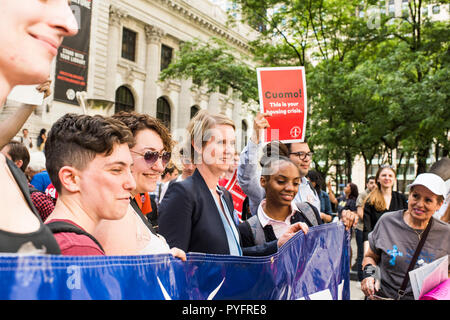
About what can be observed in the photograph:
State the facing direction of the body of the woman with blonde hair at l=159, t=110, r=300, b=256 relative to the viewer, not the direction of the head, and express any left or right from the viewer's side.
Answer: facing the viewer and to the right of the viewer

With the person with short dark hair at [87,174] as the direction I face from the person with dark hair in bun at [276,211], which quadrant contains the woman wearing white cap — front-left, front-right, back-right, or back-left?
back-left

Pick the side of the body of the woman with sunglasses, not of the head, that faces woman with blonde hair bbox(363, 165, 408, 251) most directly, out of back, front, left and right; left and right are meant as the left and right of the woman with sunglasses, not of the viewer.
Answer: left

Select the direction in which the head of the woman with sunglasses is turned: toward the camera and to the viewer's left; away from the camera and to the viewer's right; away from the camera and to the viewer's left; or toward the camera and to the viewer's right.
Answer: toward the camera and to the viewer's right

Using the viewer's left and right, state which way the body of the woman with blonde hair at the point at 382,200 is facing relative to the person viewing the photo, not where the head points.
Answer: facing the viewer

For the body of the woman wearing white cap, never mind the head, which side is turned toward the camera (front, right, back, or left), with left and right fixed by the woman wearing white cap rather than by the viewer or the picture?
front

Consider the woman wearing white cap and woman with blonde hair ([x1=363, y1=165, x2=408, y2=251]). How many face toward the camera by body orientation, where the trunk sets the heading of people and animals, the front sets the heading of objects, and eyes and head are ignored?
2

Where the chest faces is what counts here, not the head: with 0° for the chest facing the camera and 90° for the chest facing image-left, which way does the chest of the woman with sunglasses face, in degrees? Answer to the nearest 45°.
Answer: approximately 315°

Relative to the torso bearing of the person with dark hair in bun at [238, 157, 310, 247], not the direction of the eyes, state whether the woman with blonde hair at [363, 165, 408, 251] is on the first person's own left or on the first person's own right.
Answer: on the first person's own left

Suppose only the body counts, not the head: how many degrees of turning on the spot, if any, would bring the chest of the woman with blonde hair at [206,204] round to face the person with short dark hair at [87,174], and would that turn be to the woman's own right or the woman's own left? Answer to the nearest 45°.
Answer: approximately 45° to the woman's own right

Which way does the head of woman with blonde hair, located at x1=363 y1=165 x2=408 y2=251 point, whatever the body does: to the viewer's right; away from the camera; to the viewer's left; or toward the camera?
toward the camera

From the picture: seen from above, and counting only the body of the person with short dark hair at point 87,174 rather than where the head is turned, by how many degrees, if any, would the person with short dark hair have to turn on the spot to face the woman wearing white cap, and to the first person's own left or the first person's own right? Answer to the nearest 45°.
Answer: approximately 45° to the first person's own left
